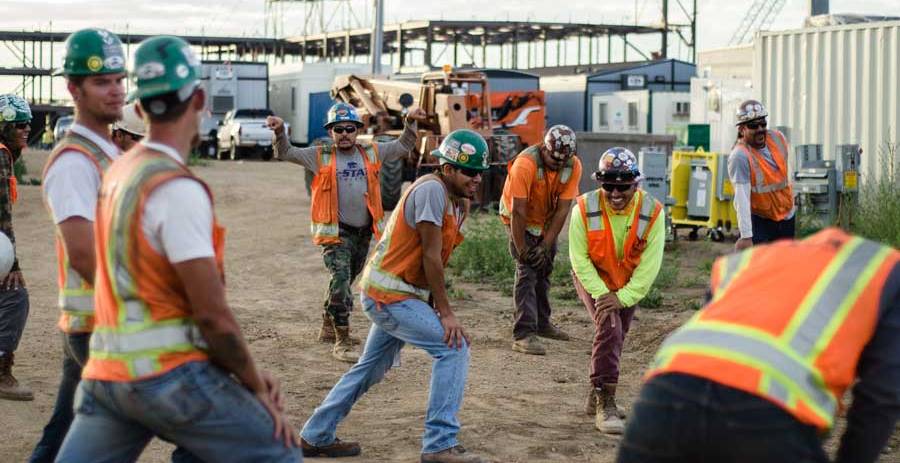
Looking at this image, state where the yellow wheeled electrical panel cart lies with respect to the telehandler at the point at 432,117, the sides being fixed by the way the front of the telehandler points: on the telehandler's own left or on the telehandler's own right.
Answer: on the telehandler's own left

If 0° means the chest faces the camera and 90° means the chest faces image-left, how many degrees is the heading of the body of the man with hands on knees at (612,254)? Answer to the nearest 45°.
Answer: approximately 0°

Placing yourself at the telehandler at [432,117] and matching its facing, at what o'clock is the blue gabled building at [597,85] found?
The blue gabled building is roughly at 5 o'clock from the telehandler.

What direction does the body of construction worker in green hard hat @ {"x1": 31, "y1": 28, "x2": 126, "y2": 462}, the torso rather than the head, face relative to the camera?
to the viewer's right

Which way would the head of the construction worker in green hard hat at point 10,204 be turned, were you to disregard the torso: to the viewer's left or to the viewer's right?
to the viewer's right

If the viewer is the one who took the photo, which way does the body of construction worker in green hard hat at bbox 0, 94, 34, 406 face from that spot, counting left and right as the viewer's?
facing to the right of the viewer

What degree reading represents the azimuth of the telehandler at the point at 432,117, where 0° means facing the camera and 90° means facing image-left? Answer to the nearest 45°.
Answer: approximately 45°

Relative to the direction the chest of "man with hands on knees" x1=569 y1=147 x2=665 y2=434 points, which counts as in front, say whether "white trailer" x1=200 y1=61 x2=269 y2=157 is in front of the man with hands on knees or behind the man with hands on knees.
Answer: behind
